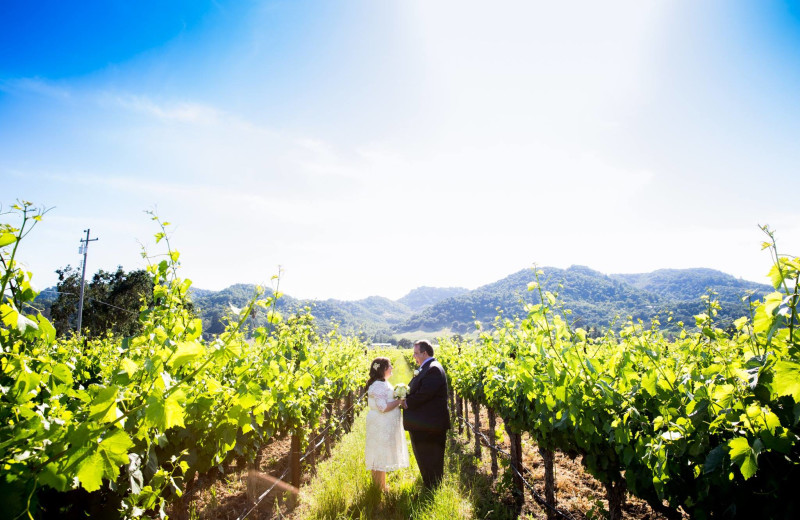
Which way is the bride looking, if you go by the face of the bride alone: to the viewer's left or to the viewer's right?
to the viewer's right

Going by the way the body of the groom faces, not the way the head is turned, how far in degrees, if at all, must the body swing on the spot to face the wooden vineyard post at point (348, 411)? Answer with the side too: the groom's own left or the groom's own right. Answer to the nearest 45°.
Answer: approximately 90° to the groom's own right

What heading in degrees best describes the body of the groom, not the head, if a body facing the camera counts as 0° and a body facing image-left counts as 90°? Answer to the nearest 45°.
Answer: approximately 90°

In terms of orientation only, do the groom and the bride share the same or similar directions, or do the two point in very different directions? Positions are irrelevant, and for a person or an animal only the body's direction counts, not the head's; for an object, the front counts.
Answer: very different directions

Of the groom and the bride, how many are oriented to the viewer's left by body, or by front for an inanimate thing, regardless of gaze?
1

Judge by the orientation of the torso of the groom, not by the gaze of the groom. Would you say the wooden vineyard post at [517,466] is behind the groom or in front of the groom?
behind

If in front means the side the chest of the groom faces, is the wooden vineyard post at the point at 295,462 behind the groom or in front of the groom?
in front

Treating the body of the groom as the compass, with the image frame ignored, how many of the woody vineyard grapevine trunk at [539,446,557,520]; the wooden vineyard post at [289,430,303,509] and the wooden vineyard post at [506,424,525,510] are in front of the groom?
1

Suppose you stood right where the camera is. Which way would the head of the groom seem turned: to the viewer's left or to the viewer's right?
to the viewer's left

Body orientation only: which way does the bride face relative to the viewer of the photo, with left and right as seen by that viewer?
facing to the right of the viewer

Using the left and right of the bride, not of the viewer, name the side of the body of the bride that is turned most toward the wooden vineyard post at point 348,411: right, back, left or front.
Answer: left

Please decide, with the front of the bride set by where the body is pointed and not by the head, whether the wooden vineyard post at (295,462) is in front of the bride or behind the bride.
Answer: behind
